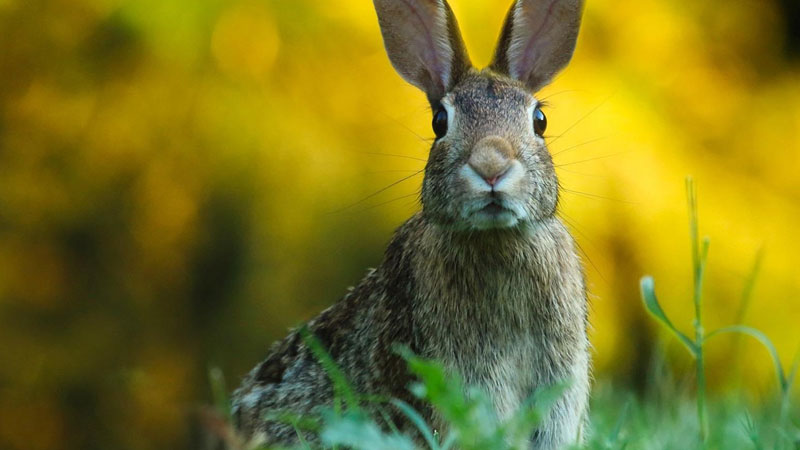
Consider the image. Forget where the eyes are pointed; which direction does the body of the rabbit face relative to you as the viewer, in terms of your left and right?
facing the viewer and to the right of the viewer
